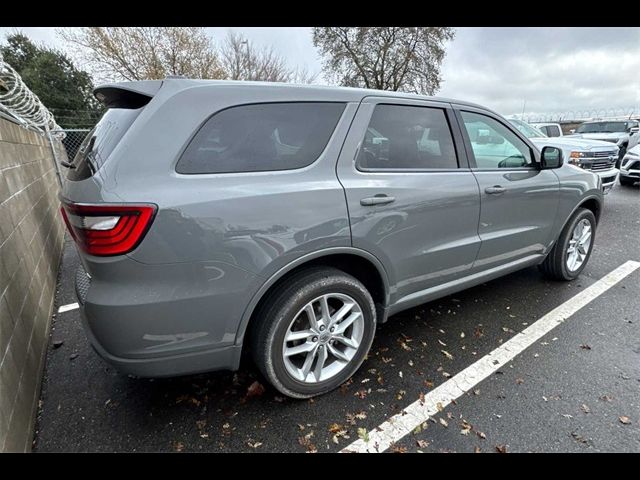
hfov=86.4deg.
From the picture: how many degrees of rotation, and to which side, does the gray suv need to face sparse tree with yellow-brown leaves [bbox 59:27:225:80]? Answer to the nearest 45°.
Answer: approximately 90° to its left

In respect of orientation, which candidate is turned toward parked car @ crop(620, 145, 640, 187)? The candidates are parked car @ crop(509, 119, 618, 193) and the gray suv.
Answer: the gray suv

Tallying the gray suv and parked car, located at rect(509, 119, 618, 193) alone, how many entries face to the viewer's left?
0

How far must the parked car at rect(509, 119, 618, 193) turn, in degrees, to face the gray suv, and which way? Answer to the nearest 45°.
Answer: approximately 45° to its right

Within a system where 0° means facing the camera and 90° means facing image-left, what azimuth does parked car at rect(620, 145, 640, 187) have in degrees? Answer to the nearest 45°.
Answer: approximately 45°

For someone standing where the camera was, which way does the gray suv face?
facing away from the viewer and to the right of the viewer

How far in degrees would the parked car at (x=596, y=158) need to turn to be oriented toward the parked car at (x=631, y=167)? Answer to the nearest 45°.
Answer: approximately 135° to its left

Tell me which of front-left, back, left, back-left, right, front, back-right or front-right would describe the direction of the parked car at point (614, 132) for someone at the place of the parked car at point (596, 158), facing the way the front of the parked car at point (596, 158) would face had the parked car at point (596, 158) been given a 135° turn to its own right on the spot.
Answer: right

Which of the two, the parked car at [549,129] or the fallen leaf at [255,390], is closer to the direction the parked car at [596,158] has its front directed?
the fallen leaf

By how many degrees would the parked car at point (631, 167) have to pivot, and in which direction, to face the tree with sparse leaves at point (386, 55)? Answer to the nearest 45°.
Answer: approximately 90° to its right

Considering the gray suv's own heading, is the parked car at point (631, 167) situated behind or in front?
in front

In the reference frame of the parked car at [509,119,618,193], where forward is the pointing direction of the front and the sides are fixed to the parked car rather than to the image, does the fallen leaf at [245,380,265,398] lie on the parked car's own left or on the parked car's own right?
on the parked car's own right

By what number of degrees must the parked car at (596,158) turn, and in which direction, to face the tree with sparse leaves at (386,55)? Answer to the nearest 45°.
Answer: approximately 180°

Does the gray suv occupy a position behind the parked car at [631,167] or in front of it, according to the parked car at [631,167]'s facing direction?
in front

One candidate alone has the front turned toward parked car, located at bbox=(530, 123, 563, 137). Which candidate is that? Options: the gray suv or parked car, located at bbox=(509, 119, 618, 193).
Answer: the gray suv

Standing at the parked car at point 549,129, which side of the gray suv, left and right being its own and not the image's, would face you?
front
